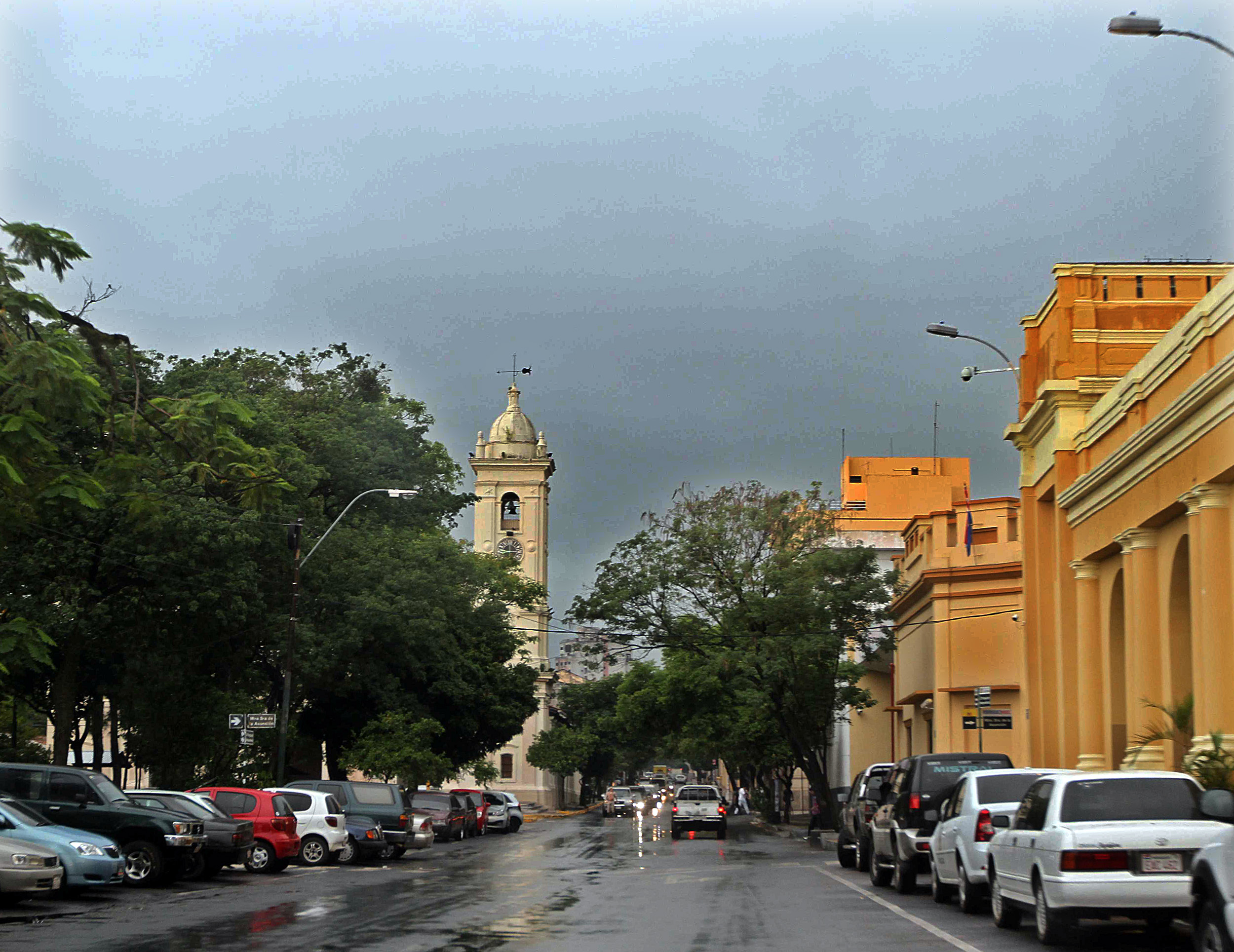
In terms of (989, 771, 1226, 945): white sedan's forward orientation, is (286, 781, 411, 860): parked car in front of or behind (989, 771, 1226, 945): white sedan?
in front

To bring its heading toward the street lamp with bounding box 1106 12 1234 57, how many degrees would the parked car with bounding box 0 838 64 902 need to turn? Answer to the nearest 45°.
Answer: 0° — it already faces it

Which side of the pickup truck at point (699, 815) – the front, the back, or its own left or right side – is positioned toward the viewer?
back

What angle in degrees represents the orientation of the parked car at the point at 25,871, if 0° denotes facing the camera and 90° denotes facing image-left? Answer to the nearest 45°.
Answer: approximately 315°

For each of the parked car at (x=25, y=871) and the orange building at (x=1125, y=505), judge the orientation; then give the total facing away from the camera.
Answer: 0

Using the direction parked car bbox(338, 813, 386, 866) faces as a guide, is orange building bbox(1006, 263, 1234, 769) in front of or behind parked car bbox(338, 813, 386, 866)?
in front

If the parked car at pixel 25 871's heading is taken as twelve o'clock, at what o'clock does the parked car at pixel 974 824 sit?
the parked car at pixel 974 824 is roughly at 11 o'clock from the parked car at pixel 25 871.

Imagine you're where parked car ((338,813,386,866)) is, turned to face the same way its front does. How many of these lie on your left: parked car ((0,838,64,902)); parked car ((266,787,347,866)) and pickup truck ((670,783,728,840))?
1

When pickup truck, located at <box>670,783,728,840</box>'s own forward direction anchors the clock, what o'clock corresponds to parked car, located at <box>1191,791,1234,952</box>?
The parked car is roughly at 6 o'clock from the pickup truck.

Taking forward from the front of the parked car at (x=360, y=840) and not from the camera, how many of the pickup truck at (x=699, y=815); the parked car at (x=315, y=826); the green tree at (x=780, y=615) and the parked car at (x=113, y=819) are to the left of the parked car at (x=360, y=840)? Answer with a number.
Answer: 2

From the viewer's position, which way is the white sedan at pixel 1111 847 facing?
facing away from the viewer and to the left of the viewer

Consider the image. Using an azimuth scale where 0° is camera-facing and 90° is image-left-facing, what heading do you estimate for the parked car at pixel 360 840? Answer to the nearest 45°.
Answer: approximately 315°

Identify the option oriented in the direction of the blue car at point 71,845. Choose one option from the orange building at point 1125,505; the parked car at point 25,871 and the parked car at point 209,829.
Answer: the orange building
